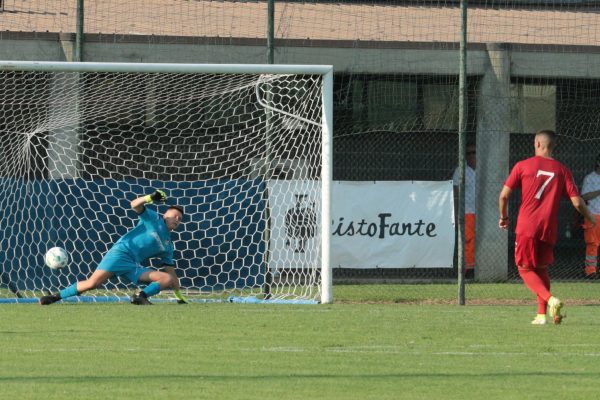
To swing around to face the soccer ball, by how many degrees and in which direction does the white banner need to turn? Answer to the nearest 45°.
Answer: approximately 45° to its right

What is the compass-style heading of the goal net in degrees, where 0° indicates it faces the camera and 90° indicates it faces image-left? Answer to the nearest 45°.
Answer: approximately 0°

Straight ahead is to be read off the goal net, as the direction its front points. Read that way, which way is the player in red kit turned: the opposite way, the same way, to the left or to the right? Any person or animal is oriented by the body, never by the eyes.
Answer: the opposite way

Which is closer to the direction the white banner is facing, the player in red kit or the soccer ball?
the player in red kit

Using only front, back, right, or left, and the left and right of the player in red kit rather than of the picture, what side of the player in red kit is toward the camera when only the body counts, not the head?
back

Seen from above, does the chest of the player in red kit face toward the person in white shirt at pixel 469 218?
yes

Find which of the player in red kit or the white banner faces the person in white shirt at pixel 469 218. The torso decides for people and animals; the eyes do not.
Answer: the player in red kit

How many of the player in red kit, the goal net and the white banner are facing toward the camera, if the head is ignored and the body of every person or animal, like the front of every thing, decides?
2

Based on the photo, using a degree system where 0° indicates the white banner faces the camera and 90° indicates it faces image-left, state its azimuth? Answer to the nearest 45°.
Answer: approximately 0°

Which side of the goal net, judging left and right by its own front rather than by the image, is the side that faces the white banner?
left

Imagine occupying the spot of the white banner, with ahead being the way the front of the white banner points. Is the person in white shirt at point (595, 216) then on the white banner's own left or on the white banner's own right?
on the white banner's own left

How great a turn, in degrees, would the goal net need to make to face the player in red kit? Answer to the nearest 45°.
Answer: approximately 45° to its left

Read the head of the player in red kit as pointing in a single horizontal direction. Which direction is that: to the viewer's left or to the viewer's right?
to the viewer's left
